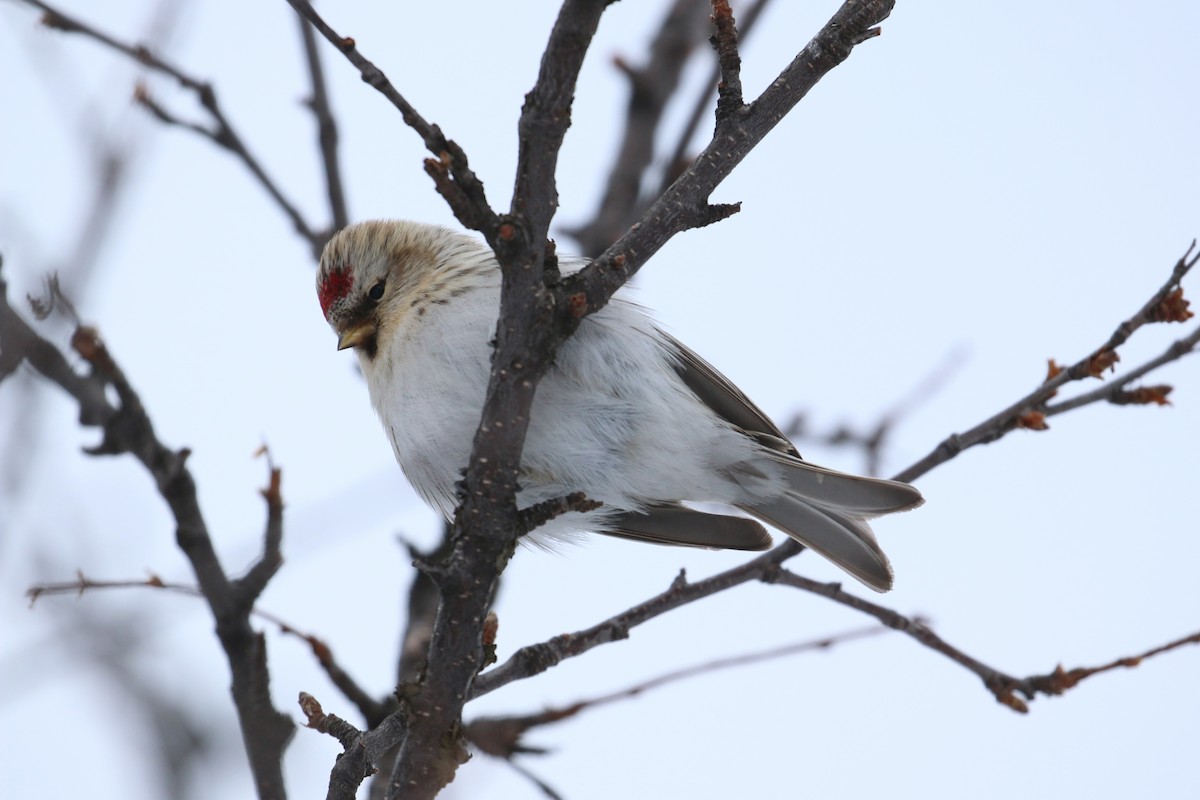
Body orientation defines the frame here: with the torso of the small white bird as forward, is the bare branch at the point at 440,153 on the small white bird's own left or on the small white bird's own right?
on the small white bird's own left

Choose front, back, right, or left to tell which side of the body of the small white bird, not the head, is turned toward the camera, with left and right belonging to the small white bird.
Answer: left
